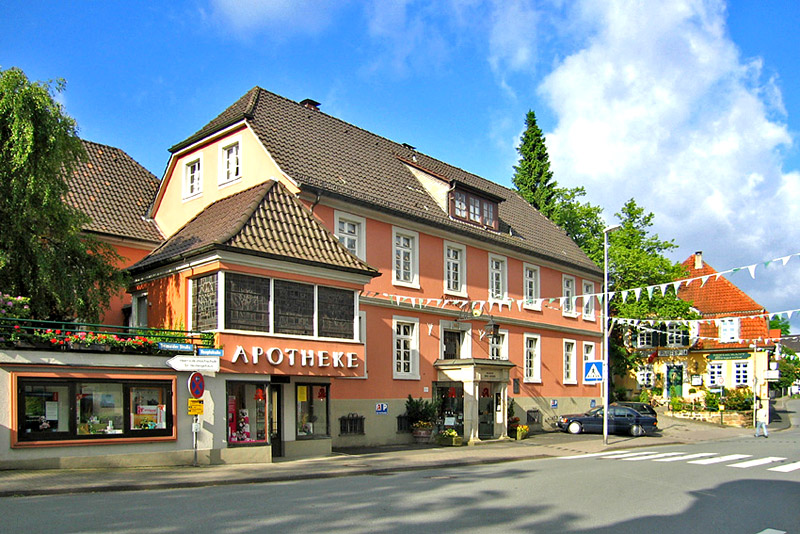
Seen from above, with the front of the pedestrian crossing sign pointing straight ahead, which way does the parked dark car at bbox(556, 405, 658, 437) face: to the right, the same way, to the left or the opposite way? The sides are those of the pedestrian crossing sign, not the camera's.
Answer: to the right

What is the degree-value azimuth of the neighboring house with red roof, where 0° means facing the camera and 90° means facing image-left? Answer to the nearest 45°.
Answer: approximately 0°

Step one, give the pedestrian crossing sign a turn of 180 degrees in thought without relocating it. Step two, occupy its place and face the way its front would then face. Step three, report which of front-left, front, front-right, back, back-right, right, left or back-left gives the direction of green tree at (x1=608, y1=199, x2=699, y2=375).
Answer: front

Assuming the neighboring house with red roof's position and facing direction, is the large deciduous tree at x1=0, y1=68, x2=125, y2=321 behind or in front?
in front

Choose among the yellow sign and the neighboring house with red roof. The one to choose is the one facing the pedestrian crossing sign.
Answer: the neighboring house with red roof

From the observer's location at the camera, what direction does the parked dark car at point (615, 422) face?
facing to the left of the viewer

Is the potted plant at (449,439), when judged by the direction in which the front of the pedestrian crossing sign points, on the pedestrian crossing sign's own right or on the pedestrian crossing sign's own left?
on the pedestrian crossing sign's own right

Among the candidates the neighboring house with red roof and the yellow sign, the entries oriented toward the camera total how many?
2
